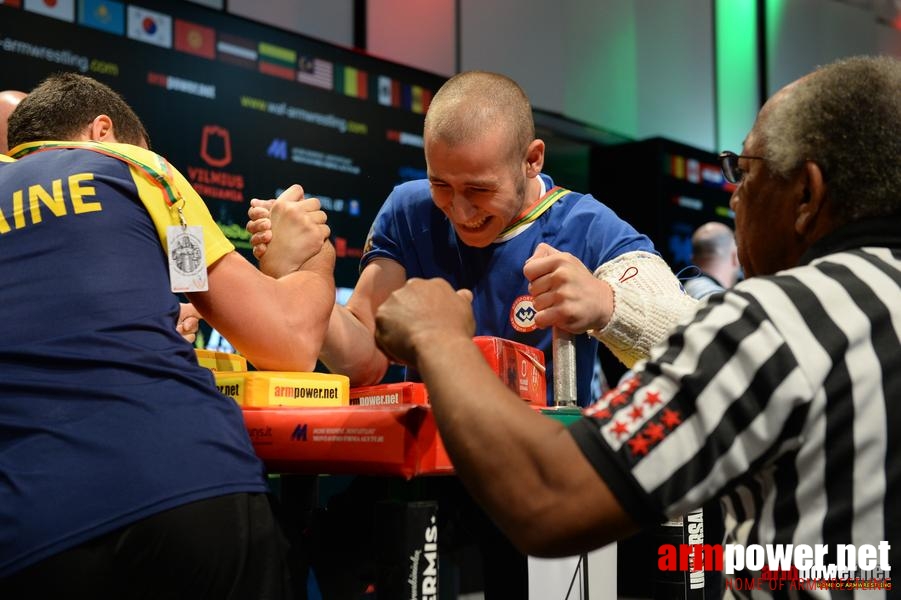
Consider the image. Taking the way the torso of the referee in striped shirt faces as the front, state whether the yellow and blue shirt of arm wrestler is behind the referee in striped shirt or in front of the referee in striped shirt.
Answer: in front

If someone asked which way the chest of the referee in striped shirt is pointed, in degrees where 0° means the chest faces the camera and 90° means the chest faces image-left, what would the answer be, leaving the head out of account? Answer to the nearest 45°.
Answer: approximately 135°

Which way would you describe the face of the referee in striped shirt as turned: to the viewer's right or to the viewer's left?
to the viewer's left
